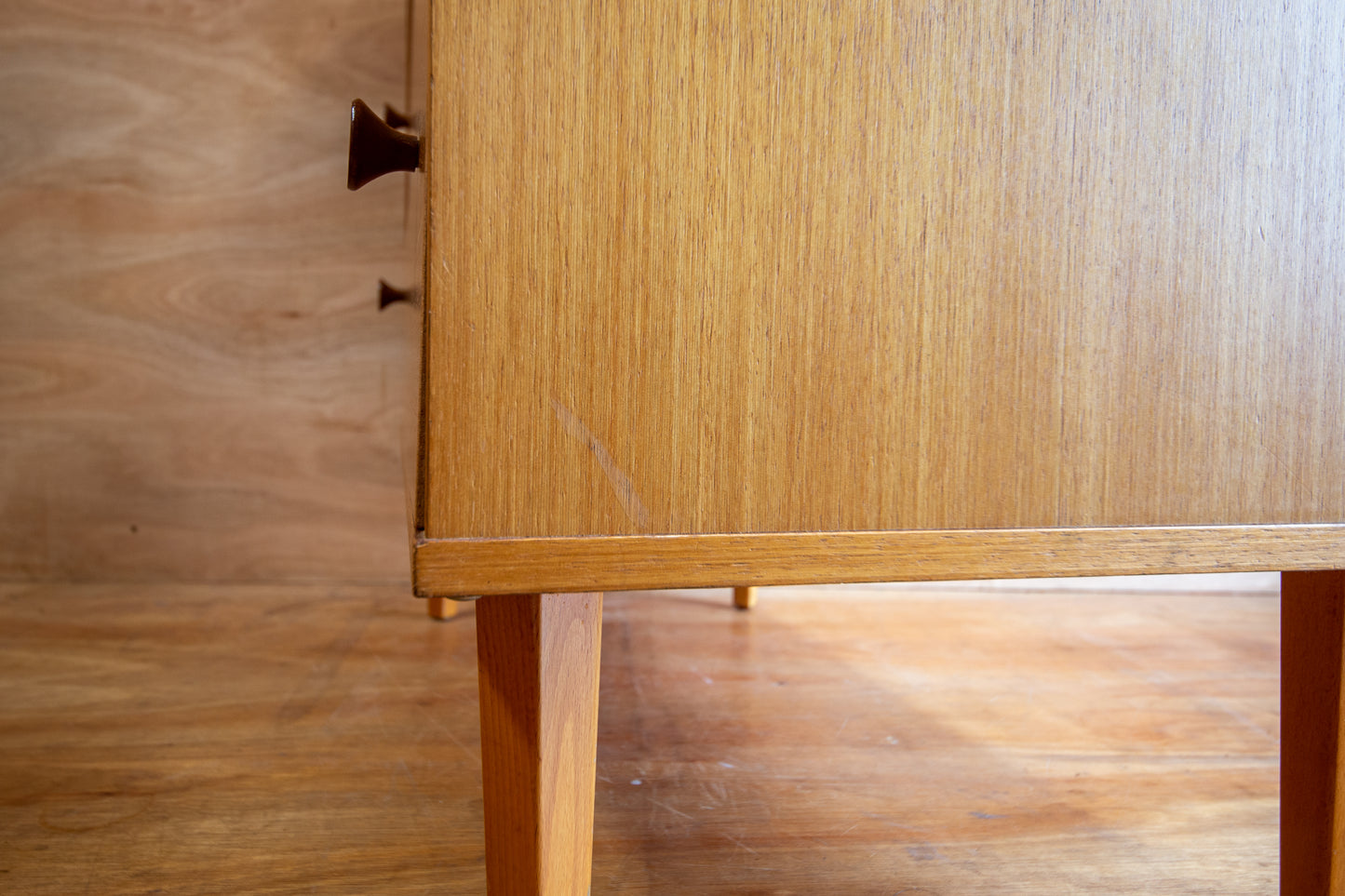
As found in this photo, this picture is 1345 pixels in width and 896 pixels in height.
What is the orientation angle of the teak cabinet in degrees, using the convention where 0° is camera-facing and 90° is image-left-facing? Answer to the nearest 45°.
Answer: approximately 90°
